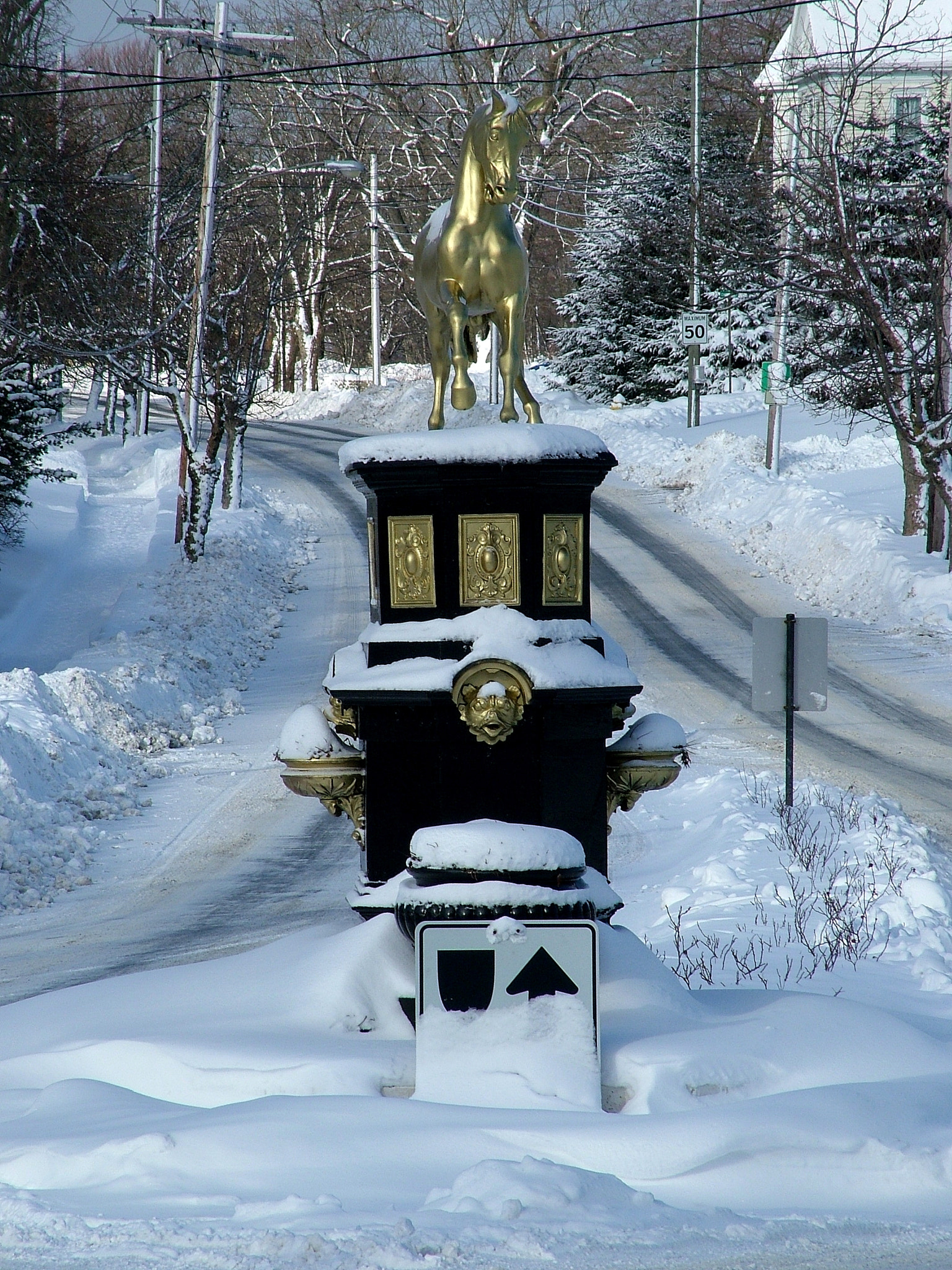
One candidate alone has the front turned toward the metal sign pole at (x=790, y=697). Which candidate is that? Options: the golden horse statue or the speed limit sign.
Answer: the speed limit sign

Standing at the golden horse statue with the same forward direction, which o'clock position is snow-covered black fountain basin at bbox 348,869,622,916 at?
The snow-covered black fountain basin is roughly at 12 o'clock from the golden horse statue.

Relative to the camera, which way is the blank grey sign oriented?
away from the camera

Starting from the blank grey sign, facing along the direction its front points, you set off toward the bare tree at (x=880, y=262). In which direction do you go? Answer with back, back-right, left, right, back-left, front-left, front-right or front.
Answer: front

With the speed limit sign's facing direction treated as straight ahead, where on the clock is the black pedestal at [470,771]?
The black pedestal is roughly at 12 o'clock from the speed limit sign.

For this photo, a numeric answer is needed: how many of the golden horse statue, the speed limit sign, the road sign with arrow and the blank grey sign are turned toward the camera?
3

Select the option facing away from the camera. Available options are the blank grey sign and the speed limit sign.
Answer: the blank grey sign

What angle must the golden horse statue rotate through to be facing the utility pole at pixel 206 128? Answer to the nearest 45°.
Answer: approximately 180°

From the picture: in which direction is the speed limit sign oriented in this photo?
toward the camera

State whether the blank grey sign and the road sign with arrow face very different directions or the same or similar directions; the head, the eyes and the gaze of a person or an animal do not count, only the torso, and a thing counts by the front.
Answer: very different directions

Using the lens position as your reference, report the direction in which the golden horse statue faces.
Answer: facing the viewer

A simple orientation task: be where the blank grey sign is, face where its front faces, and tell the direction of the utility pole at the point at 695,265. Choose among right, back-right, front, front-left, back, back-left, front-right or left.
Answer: front

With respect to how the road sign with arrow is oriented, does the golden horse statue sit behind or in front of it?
behind

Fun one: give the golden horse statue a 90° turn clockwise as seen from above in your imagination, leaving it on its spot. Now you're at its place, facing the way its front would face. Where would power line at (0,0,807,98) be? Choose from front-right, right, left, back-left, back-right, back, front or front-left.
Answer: right

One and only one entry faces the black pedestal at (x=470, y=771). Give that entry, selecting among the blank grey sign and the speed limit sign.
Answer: the speed limit sign

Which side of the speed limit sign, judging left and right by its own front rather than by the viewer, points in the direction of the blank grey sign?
front

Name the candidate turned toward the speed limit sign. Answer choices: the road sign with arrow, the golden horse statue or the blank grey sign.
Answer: the blank grey sign

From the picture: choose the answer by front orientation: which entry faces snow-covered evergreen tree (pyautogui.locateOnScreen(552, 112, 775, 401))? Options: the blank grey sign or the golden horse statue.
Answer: the blank grey sign

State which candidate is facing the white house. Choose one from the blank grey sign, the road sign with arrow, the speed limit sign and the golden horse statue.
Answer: the blank grey sign

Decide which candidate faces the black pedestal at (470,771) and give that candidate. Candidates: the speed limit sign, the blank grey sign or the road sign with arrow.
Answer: the speed limit sign

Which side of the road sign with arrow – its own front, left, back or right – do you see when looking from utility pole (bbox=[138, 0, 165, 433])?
back

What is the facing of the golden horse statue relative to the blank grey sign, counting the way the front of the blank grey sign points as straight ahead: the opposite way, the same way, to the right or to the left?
the opposite way

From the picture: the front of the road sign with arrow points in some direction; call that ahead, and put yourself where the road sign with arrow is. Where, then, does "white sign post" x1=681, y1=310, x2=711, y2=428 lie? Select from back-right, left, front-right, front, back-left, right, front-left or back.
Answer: back

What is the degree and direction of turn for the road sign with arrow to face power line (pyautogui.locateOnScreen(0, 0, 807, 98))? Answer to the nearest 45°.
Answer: approximately 180°
